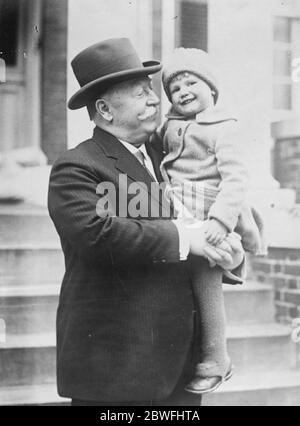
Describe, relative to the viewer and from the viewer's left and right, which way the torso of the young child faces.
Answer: facing the viewer and to the left of the viewer
